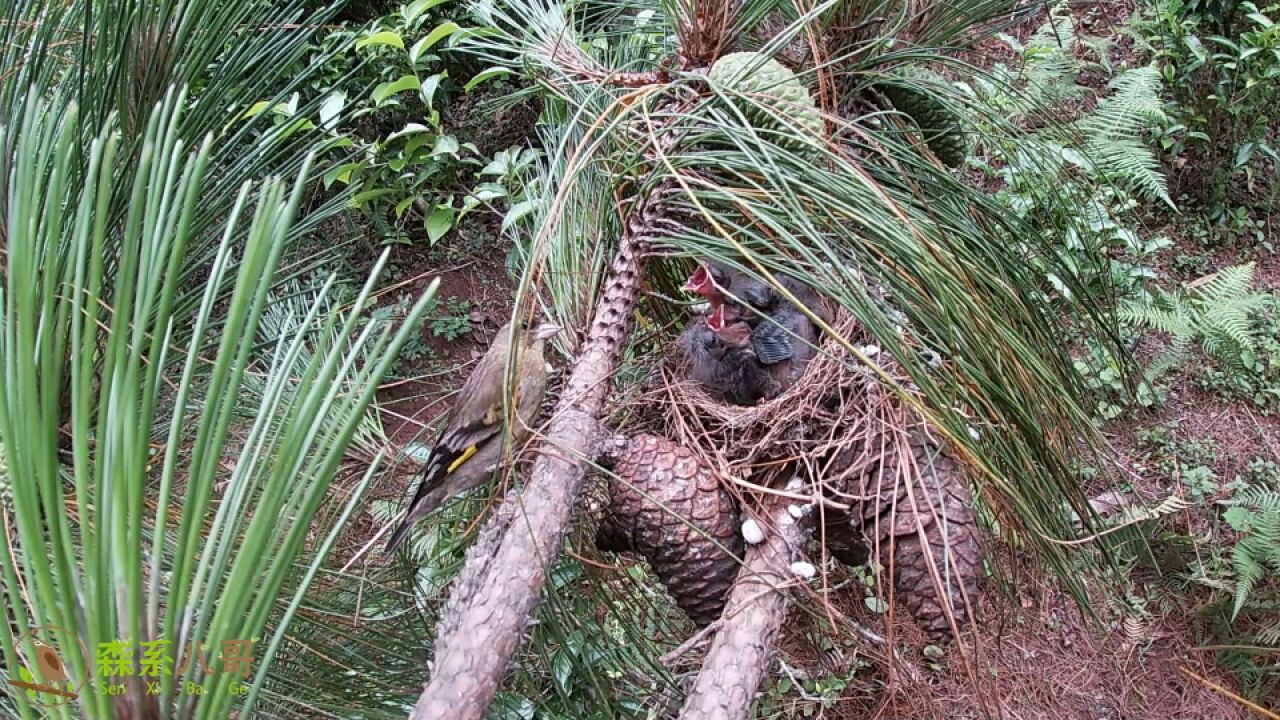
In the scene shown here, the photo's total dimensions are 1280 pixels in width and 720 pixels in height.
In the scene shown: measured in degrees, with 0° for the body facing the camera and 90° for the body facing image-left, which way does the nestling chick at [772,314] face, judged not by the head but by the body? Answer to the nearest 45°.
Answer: approximately 90°

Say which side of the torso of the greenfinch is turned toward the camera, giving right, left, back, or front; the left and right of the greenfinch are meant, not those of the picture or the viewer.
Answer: right

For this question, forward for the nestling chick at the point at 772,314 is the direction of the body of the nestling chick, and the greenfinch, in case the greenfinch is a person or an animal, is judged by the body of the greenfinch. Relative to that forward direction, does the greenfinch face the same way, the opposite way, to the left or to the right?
the opposite way

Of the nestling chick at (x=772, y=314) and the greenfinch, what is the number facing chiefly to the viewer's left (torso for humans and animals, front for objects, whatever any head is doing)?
1
